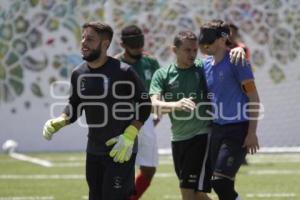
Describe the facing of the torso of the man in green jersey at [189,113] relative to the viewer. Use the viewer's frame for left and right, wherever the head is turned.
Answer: facing the viewer

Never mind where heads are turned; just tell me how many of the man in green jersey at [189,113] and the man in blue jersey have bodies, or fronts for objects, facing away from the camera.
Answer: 0

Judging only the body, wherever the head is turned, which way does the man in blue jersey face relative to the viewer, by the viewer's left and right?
facing the viewer and to the left of the viewer

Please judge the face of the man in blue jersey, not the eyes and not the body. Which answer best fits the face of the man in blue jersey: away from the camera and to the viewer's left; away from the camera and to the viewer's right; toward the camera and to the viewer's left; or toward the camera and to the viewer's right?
toward the camera and to the viewer's left

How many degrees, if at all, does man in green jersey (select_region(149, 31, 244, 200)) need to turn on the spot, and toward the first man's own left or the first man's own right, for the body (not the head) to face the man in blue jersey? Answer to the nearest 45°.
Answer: approximately 45° to the first man's own left
